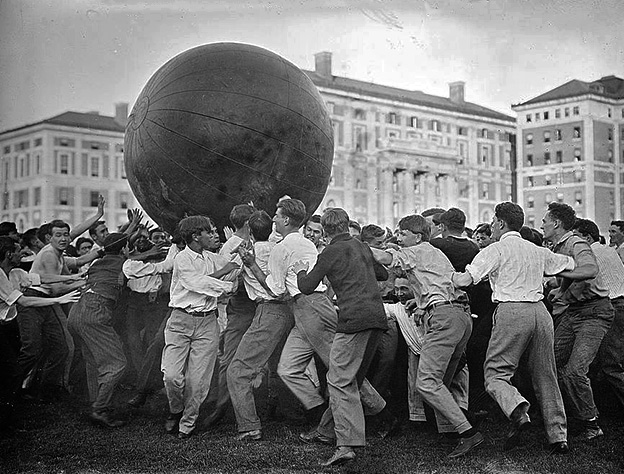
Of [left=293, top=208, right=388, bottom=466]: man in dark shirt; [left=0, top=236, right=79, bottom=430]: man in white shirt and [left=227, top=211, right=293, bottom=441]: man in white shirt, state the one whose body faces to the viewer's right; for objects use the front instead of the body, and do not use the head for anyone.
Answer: [left=0, top=236, right=79, bottom=430]: man in white shirt

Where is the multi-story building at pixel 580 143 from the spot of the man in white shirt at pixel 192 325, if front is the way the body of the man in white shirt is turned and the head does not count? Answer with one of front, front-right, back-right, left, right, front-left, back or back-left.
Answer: left

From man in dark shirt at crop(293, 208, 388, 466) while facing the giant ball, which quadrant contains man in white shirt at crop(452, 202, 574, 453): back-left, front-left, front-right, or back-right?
back-right

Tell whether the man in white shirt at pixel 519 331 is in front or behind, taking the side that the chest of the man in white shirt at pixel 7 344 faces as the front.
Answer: in front

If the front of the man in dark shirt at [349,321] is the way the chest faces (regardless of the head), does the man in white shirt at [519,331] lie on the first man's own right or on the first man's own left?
on the first man's own right

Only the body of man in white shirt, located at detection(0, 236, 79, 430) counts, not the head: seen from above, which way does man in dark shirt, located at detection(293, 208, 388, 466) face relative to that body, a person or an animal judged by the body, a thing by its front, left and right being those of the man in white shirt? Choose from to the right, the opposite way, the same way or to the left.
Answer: to the left

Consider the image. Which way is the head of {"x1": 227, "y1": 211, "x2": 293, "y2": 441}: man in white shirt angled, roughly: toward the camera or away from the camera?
away from the camera

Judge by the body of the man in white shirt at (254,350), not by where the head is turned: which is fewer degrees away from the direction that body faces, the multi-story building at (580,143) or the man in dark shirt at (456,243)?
the multi-story building

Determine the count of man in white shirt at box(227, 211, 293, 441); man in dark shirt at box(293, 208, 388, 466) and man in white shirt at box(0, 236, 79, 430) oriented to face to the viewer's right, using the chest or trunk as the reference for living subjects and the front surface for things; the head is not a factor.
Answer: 1

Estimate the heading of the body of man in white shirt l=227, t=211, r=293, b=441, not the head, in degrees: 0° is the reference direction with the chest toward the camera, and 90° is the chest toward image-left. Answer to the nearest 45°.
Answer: approximately 135°

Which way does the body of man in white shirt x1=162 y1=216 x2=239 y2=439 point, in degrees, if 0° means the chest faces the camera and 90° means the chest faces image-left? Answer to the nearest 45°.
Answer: approximately 315°

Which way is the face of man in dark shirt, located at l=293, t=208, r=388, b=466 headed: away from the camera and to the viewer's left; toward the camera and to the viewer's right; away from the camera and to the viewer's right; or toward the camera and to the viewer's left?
away from the camera and to the viewer's left

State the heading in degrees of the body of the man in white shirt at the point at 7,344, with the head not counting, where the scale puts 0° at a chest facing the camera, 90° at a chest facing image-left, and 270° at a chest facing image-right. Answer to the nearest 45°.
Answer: approximately 270°

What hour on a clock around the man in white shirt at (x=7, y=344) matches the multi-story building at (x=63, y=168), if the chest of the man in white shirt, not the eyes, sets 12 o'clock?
The multi-story building is roughly at 9 o'clock from the man in white shirt.

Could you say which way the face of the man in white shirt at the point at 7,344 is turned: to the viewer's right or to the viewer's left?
to the viewer's right
